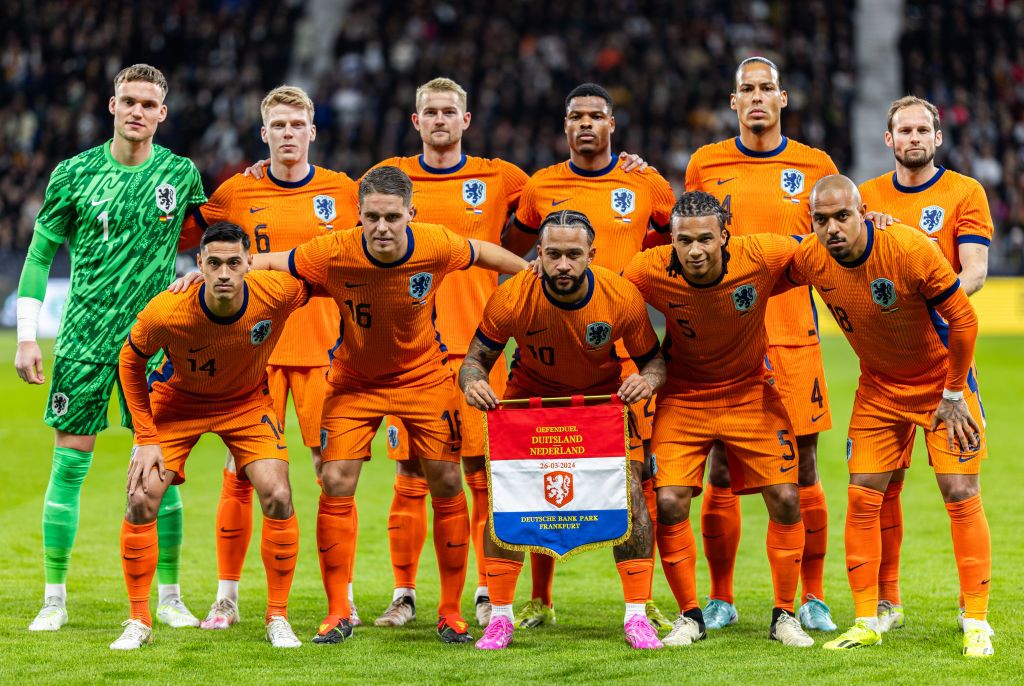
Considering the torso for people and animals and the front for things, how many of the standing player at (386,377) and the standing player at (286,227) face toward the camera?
2

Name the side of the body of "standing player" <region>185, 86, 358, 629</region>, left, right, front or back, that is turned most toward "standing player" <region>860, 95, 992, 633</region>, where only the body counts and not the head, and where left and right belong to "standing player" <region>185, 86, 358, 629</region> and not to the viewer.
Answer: left

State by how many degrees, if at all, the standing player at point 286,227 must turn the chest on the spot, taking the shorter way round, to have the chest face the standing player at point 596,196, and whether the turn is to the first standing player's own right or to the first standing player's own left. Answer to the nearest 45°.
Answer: approximately 90° to the first standing player's own left

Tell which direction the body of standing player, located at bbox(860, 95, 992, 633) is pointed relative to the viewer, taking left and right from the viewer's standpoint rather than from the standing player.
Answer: facing the viewer

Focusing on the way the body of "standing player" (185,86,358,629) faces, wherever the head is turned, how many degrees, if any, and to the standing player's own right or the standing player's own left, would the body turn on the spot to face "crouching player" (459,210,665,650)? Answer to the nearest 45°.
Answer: approximately 45° to the standing player's own left

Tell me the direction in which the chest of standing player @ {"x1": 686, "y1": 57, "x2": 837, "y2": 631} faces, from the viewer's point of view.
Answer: toward the camera

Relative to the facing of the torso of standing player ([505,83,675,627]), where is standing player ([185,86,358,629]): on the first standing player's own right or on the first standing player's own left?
on the first standing player's own right

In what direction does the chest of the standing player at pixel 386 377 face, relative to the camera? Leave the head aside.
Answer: toward the camera
